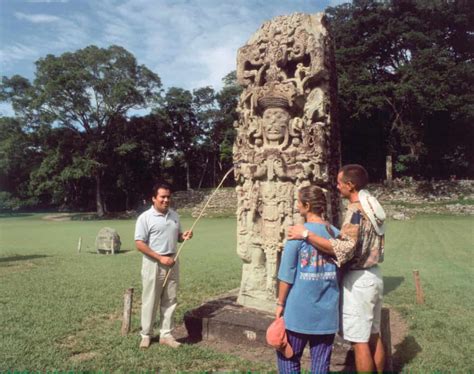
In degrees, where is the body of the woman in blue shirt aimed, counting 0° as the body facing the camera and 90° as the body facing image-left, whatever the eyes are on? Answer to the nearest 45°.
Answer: approximately 135°

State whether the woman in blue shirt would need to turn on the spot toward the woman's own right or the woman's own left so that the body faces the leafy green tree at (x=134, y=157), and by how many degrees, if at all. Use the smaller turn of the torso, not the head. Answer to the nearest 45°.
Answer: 0° — they already face it

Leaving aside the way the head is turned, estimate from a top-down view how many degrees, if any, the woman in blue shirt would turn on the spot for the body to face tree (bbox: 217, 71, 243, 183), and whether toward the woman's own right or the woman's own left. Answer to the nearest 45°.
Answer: approximately 45° to the woman's own right

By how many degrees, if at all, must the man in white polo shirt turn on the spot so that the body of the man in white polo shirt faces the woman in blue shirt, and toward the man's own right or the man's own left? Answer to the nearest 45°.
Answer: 0° — they already face them

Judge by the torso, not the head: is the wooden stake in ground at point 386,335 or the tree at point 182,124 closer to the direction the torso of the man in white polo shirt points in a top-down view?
the wooden stake in ground

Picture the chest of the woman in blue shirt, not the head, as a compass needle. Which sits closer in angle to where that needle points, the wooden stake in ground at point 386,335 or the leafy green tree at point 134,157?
the leafy green tree

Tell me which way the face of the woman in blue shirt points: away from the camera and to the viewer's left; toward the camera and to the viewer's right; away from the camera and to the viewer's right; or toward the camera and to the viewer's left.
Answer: away from the camera and to the viewer's left

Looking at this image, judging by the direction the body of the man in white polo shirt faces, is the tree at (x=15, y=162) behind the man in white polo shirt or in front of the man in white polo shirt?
behind

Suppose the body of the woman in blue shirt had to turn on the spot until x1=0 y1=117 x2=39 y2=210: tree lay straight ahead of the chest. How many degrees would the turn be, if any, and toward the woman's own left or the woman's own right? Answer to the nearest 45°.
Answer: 0° — they already face it

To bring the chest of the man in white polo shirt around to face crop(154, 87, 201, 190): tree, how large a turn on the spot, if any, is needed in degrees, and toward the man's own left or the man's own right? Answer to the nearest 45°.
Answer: approximately 135° to the man's own left

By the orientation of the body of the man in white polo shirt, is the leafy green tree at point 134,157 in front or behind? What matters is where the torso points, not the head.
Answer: behind

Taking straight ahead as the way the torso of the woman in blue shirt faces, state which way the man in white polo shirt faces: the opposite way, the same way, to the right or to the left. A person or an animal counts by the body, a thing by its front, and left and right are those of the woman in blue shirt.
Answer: the opposite way

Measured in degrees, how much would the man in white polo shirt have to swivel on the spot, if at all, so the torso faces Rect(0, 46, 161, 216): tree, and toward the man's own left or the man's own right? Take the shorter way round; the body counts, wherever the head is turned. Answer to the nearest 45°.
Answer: approximately 135° to the man's own left

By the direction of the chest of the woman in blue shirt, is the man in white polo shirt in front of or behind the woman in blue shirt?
in front

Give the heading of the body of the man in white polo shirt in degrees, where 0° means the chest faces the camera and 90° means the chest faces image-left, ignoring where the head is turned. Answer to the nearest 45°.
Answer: approximately 315°
